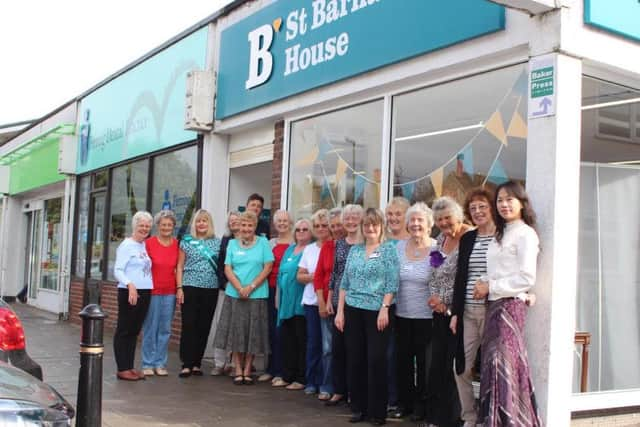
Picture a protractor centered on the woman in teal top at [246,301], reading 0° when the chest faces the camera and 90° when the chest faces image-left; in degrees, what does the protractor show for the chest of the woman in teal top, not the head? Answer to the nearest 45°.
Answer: approximately 0°

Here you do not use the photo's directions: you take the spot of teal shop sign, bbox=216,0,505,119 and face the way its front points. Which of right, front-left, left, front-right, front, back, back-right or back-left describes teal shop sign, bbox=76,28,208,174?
right

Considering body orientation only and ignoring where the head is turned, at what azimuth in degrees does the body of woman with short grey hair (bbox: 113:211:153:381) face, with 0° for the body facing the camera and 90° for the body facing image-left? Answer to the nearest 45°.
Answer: approximately 315°

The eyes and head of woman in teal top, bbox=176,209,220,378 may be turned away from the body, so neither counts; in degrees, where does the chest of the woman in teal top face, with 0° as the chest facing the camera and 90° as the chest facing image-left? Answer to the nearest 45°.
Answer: approximately 0°

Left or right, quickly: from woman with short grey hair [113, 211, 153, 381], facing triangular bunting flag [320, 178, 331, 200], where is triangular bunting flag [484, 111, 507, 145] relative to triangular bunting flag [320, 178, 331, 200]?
right

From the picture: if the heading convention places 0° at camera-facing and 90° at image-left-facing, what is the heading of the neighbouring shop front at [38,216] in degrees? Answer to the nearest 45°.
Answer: approximately 45°

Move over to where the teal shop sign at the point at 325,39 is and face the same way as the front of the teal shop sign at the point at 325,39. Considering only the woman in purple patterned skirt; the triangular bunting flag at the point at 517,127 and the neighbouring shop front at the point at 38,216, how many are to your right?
1

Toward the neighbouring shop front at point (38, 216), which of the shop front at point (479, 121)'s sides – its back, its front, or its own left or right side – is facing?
right

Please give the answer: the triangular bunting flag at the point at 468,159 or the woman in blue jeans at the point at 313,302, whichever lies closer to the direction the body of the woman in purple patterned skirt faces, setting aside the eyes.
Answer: the woman in blue jeans

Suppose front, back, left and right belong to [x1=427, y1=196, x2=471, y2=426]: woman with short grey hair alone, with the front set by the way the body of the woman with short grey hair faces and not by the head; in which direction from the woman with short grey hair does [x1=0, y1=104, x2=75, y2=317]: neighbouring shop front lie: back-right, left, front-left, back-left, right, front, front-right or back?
right

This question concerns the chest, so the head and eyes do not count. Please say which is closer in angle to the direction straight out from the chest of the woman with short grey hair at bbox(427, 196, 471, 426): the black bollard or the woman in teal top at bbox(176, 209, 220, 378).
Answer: the black bollard

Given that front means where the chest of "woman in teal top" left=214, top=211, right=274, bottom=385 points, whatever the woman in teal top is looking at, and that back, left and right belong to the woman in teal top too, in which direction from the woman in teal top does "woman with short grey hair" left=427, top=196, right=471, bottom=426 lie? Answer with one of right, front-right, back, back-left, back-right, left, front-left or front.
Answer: front-left

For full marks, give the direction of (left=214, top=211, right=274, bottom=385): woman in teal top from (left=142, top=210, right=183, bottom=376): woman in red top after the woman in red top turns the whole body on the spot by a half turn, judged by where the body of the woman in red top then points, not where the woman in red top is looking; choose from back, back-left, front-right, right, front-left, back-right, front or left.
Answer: back-right

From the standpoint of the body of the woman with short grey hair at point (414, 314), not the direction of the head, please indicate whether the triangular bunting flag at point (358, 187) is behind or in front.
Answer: behind
